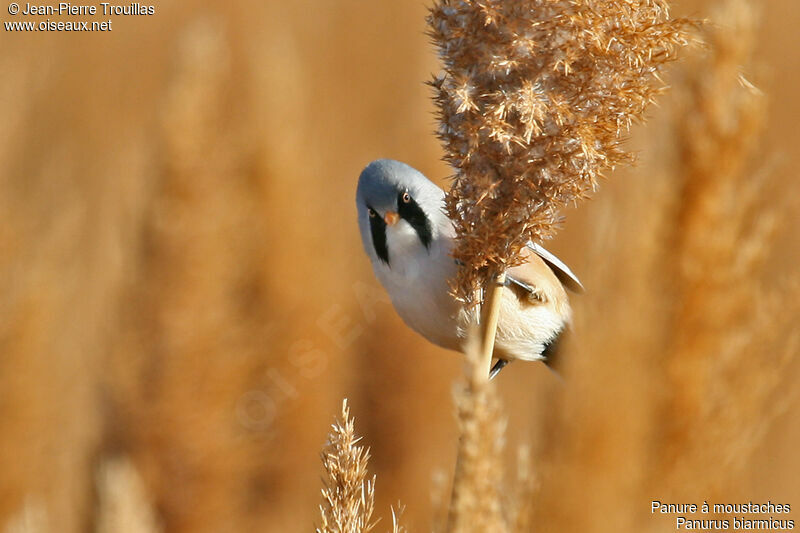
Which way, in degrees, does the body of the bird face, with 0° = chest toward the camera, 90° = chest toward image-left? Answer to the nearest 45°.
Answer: approximately 45°
